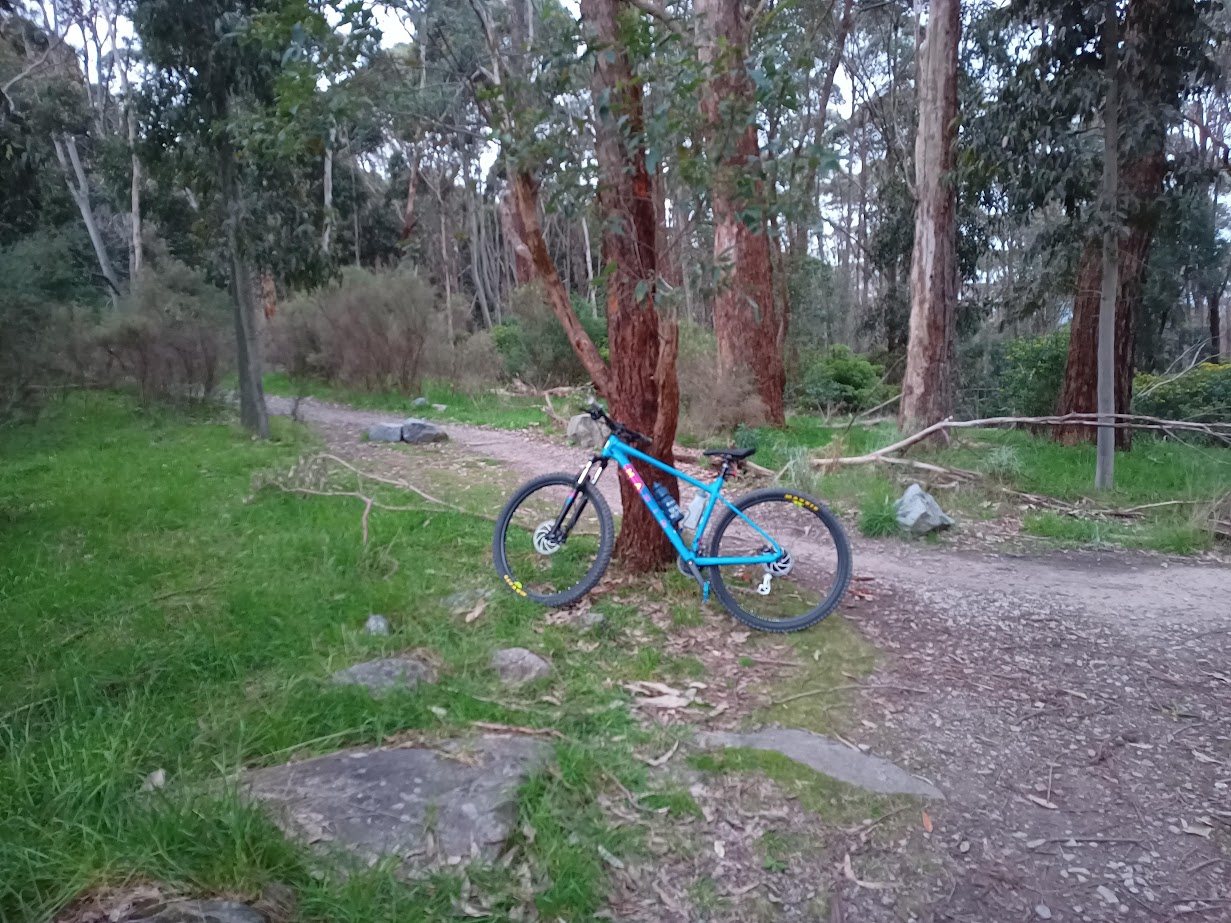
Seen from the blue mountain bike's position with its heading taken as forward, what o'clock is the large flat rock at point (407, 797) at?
The large flat rock is roughly at 10 o'clock from the blue mountain bike.

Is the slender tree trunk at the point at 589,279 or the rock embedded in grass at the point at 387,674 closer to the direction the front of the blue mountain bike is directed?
the rock embedded in grass

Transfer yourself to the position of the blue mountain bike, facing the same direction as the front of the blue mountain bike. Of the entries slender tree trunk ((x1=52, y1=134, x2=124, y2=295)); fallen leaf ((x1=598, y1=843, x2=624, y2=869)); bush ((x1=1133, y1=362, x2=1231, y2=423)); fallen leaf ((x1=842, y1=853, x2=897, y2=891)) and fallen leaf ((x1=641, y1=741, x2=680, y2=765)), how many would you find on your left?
3

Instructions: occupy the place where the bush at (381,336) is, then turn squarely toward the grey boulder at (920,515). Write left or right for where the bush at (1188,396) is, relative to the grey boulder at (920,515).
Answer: left

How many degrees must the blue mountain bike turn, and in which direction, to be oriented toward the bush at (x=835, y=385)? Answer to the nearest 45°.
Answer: approximately 90° to its right

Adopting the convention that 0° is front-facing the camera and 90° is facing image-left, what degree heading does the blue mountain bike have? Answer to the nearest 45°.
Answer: approximately 90°

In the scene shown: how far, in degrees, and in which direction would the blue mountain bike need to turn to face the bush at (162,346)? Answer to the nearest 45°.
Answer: approximately 45° to its right

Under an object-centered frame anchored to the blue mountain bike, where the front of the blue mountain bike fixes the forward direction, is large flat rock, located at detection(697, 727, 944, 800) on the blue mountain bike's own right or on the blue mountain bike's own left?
on the blue mountain bike's own left

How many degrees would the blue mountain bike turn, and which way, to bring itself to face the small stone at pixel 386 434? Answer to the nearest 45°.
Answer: approximately 45° to its right

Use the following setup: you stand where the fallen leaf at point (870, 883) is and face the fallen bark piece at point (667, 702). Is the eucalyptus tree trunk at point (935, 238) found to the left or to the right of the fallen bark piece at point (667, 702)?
right
